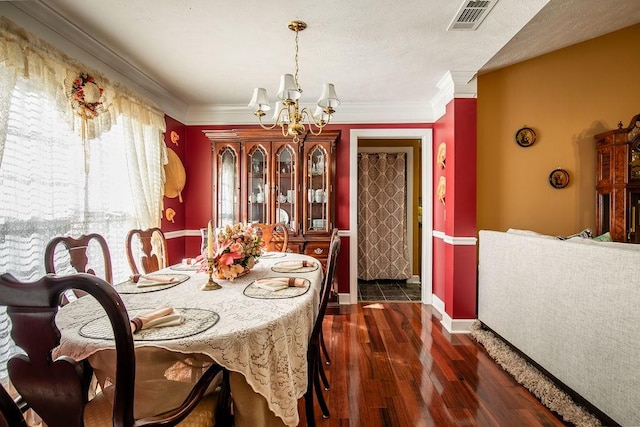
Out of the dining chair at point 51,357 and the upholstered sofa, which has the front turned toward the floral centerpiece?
the dining chair

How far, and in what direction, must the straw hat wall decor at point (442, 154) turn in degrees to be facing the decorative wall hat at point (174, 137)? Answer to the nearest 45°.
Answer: approximately 45° to its right

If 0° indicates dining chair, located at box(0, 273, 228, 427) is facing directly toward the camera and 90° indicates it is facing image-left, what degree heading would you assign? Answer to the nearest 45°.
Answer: approximately 225°

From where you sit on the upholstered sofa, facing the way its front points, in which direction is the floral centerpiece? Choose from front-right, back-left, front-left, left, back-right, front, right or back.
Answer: back

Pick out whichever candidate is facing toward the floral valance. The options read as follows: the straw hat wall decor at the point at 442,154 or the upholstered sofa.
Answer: the straw hat wall decor

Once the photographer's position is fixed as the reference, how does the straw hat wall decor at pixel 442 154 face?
facing the viewer and to the left of the viewer

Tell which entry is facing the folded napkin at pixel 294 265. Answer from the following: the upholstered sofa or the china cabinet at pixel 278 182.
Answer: the china cabinet

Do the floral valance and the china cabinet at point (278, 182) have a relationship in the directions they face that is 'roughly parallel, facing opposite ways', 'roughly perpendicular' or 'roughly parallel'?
roughly perpendicular

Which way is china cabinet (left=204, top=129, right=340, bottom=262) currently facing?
toward the camera

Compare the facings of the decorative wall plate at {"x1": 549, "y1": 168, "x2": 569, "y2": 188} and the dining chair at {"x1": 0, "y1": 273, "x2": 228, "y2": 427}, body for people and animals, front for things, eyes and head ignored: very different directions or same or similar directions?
very different directions

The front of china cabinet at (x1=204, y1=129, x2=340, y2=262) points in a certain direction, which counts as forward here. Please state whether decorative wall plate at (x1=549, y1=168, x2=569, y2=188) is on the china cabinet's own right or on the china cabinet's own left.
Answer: on the china cabinet's own left

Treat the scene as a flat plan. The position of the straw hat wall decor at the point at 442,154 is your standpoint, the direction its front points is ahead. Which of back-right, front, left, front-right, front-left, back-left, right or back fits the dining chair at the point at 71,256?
front

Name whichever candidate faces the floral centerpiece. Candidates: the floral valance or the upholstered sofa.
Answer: the floral valance

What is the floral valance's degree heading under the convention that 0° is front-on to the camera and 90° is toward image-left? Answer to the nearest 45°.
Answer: approximately 315°

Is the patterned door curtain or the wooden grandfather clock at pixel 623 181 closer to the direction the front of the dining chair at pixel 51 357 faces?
the patterned door curtain

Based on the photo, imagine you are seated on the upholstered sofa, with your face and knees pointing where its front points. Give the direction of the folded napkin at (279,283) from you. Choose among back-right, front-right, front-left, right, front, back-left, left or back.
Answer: back
